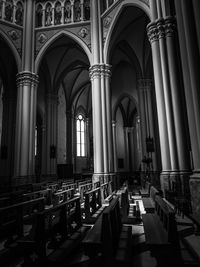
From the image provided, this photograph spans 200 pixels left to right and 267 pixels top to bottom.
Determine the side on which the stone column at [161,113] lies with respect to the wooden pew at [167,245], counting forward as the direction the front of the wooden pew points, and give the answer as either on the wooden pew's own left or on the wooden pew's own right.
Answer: on the wooden pew's own right

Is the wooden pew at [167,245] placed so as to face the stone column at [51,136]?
no

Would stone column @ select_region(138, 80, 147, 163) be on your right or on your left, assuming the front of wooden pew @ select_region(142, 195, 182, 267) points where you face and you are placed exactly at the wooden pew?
on your right

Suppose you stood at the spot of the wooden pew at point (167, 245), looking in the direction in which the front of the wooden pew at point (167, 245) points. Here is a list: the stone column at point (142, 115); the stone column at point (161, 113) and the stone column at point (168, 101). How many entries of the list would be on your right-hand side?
3
